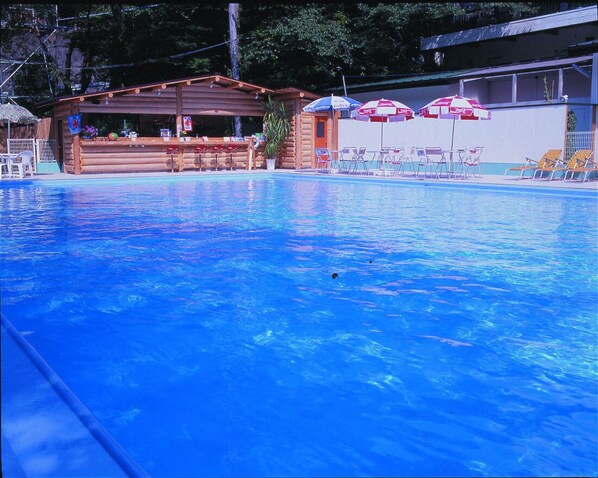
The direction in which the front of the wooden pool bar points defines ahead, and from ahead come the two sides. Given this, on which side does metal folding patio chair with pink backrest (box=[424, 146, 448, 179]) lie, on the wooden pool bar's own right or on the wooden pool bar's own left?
on the wooden pool bar's own left

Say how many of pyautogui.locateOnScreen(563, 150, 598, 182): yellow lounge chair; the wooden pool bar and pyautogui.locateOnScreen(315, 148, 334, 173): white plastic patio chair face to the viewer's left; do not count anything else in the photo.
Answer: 1

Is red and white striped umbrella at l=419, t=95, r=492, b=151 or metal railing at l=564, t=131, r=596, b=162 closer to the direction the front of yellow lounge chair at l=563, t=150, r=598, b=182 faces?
the red and white striped umbrella

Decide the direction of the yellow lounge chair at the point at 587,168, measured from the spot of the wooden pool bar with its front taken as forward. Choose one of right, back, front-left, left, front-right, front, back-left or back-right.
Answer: front-left

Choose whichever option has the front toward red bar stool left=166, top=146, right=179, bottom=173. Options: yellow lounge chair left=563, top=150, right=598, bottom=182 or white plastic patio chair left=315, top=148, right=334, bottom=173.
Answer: the yellow lounge chair

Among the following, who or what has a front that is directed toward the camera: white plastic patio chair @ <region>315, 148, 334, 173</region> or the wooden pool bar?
the wooden pool bar

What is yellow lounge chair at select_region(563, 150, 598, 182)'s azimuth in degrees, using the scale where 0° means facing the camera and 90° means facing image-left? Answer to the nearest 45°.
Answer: approximately 90°

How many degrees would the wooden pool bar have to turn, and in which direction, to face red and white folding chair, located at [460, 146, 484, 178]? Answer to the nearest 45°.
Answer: approximately 45° to its left

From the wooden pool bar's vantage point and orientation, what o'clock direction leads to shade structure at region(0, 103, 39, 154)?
The shade structure is roughly at 2 o'clock from the wooden pool bar.

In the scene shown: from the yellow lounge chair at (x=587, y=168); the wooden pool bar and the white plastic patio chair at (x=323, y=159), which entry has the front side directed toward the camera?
the wooden pool bar

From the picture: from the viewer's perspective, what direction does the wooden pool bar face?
toward the camera

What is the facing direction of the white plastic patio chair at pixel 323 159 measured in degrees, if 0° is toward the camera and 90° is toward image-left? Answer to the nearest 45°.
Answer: approximately 225°
